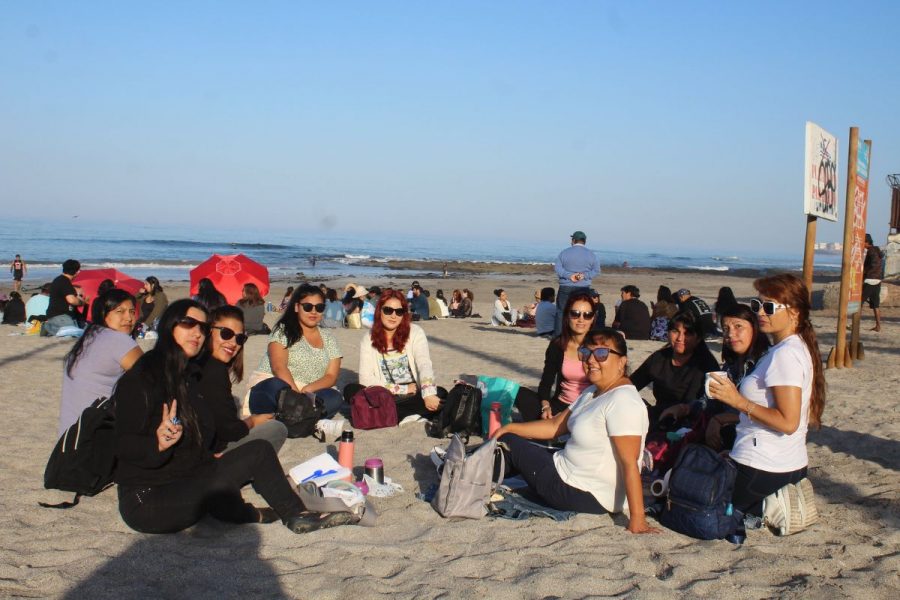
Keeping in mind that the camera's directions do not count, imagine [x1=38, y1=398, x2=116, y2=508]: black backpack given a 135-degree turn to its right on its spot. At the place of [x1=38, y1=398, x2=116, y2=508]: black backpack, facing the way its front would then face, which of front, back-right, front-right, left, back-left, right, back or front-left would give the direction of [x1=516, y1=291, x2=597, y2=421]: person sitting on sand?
front-right

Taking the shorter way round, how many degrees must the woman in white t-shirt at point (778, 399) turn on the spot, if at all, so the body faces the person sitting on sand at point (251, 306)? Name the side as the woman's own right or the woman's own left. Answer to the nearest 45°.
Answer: approximately 45° to the woman's own right

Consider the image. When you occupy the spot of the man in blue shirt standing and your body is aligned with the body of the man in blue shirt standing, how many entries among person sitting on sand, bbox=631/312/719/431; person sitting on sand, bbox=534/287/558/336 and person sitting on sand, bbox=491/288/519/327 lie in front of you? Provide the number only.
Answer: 2

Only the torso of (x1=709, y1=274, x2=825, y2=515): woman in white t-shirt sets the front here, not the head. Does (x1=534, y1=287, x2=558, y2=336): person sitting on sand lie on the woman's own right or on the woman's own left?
on the woman's own right

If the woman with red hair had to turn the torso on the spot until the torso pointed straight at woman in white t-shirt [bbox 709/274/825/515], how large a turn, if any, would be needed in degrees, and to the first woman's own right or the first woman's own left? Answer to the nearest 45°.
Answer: approximately 45° to the first woman's own left

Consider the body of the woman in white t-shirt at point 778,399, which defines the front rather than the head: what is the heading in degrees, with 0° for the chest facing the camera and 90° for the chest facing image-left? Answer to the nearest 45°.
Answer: approximately 90°

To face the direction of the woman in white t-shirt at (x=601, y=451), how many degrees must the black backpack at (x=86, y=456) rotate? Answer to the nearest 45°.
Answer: approximately 135° to its left
